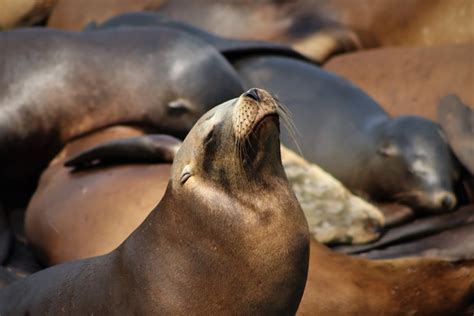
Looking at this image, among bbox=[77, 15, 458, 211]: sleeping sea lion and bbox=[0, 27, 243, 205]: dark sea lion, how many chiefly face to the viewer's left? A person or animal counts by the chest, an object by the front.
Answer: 0

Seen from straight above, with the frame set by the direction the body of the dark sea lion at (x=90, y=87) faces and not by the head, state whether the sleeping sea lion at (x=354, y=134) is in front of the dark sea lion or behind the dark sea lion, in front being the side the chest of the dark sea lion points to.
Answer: in front

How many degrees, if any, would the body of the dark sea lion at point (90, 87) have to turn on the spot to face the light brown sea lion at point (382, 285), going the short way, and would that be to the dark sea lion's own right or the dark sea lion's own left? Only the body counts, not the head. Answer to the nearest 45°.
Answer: approximately 45° to the dark sea lion's own right

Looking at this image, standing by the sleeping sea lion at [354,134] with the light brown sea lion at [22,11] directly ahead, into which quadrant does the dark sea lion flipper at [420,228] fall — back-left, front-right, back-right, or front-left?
back-left

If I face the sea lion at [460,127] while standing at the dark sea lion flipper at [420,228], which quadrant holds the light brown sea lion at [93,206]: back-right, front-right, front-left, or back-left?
back-left

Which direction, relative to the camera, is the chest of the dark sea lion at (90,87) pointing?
to the viewer's right

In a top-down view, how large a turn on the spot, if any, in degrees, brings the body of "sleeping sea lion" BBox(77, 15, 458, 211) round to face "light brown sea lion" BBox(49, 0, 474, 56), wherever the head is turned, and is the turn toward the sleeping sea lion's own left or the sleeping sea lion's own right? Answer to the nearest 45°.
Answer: approximately 135° to the sleeping sea lion's own left

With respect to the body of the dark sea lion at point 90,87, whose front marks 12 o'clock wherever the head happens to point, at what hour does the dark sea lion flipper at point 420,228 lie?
the dark sea lion flipper at point 420,228 is roughly at 1 o'clock from the dark sea lion at point 90,87.

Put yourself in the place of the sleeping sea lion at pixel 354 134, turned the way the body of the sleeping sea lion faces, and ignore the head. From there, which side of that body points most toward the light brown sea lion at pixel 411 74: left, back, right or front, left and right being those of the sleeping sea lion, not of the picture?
left

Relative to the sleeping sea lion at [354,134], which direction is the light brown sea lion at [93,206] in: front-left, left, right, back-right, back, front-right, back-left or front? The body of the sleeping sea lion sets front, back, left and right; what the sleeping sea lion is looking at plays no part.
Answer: right
